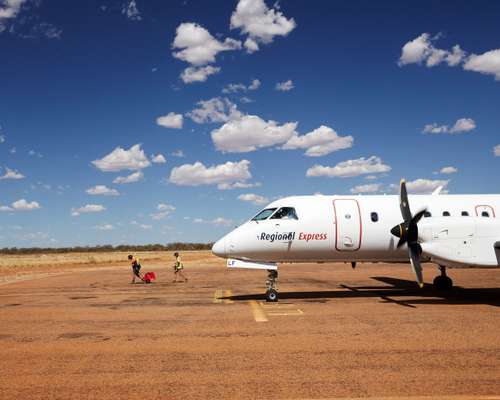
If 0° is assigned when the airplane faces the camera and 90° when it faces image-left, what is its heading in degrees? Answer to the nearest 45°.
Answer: approximately 90°
